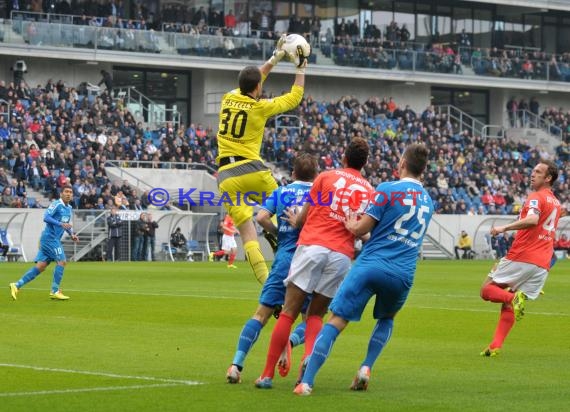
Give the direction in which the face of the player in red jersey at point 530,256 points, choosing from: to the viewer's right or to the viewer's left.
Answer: to the viewer's left

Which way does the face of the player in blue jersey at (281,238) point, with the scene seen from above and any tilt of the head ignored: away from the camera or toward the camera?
away from the camera

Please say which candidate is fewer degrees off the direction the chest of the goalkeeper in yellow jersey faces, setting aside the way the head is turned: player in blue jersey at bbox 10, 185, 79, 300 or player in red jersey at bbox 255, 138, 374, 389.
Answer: the player in blue jersey

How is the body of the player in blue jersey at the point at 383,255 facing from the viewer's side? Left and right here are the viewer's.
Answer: facing away from the viewer and to the left of the viewer

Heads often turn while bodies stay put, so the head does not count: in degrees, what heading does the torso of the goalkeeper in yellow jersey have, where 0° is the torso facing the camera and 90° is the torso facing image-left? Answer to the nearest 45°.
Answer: approximately 225°

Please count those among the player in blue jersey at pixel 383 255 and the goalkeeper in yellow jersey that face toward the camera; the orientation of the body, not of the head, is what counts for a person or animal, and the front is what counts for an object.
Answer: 0

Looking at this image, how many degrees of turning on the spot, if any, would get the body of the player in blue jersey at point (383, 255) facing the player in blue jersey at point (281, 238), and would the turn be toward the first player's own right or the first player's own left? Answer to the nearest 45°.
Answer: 0° — they already face them
